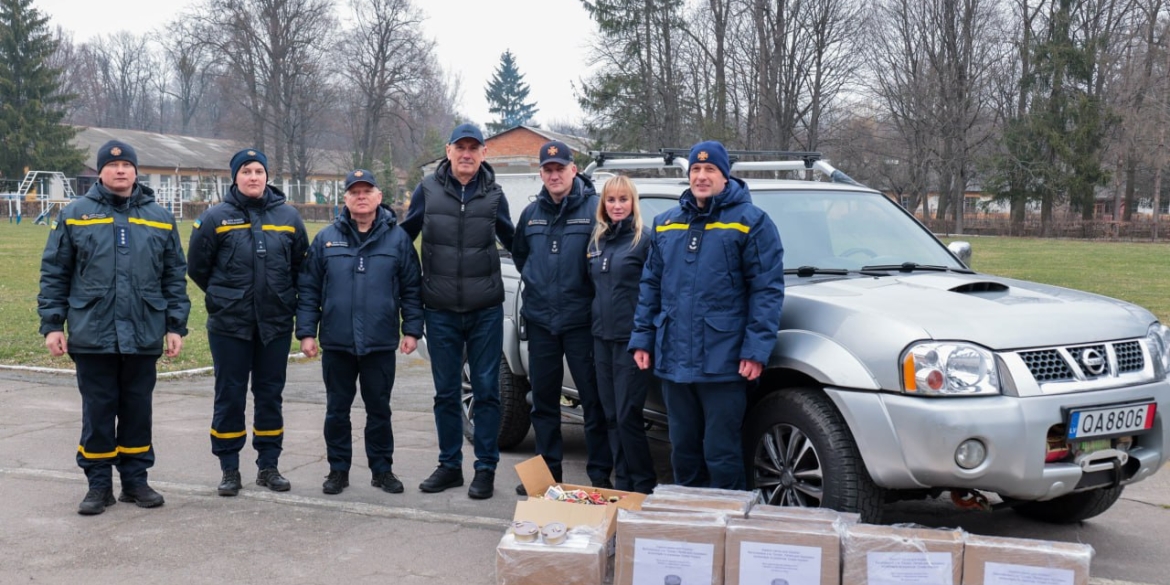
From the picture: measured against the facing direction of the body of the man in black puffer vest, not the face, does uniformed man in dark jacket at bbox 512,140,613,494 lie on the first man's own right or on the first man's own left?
on the first man's own left

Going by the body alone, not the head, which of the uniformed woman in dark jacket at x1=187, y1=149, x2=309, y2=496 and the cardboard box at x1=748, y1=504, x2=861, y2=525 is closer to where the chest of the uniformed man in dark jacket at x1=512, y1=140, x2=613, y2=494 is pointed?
the cardboard box

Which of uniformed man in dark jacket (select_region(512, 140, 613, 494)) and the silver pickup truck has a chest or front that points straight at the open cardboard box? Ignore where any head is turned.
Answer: the uniformed man in dark jacket

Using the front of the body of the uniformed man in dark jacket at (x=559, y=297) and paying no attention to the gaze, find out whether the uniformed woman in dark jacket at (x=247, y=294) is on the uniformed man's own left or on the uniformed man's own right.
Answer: on the uniformed man's own right

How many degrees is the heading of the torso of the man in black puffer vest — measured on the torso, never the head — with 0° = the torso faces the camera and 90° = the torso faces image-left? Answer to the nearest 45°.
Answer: approximately 0°

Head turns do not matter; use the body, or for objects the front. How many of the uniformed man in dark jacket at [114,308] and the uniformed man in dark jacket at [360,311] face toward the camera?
2

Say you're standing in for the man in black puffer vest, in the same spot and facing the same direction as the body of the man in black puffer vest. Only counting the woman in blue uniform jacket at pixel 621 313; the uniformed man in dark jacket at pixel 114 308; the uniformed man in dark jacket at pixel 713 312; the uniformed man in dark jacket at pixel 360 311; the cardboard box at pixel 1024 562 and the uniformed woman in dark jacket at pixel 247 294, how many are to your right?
3

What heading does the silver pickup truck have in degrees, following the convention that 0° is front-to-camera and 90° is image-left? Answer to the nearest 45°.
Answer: approximately 315°
